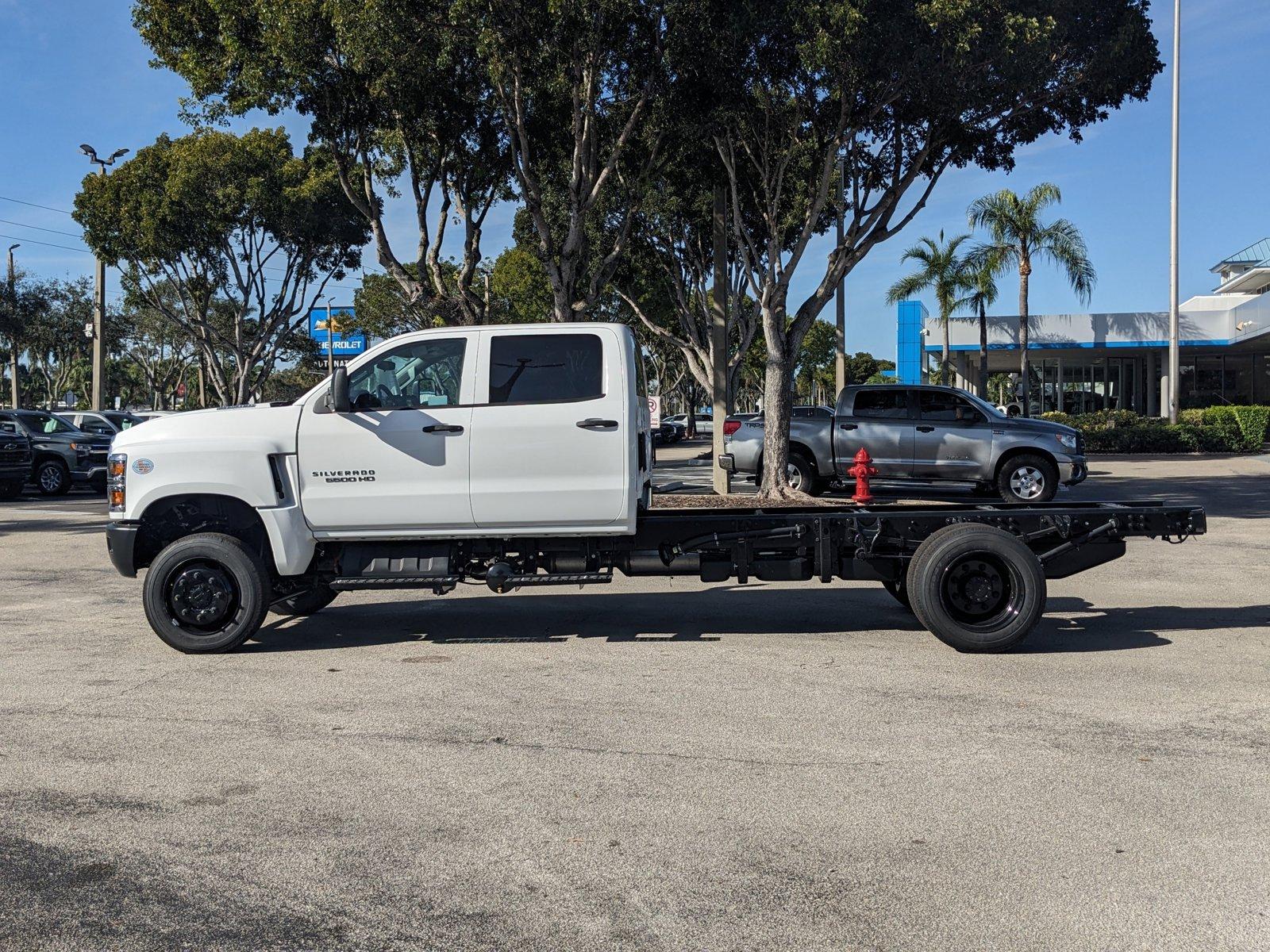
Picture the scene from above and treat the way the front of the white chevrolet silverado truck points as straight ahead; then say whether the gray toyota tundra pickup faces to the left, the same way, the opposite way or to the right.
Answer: the opposite way

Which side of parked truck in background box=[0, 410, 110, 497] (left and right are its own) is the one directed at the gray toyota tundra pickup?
front

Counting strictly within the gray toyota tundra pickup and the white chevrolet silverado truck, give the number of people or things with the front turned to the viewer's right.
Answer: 1

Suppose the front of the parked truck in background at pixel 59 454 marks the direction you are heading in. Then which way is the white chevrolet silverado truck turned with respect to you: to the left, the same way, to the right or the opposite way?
the opposite way

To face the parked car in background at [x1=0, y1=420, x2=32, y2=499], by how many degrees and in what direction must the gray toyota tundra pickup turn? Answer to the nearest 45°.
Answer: approximately 180°

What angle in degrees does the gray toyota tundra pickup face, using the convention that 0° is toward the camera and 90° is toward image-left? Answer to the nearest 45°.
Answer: approximately 270°

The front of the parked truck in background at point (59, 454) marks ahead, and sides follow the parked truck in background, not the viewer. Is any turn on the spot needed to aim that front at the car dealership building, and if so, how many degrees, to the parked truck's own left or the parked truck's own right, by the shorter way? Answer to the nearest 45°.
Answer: approximately 45° to the parked truck's own left

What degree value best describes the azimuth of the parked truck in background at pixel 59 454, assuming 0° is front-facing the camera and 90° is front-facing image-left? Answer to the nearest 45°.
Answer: approximately 315°

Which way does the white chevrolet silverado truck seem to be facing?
to the viewer's left

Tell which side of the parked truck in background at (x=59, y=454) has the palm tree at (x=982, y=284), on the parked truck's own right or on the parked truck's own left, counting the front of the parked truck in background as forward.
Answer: on the parked truck's own left

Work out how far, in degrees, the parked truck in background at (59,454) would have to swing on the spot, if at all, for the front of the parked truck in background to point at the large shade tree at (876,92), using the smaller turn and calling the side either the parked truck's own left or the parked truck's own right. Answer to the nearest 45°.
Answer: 0° — it already faces it

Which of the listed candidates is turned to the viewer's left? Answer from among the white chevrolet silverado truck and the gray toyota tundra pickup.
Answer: the white chevrolet silverado truck

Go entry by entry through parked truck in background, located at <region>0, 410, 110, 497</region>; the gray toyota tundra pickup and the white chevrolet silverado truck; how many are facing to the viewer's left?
1

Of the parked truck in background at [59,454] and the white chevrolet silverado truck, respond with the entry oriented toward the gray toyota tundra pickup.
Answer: the parked truck in background
